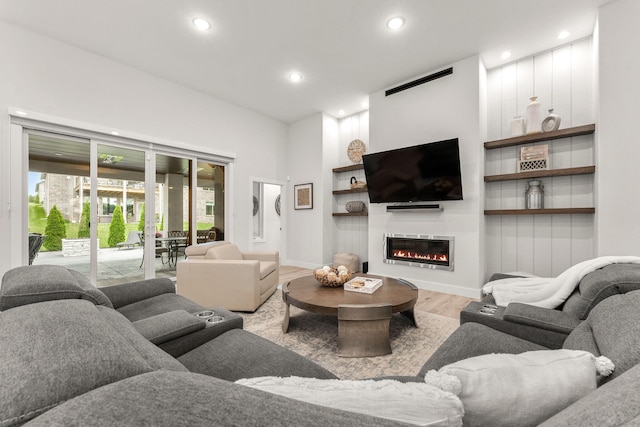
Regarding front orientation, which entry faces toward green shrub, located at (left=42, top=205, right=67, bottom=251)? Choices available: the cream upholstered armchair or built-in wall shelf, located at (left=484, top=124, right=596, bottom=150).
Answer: the built-in wall shelf

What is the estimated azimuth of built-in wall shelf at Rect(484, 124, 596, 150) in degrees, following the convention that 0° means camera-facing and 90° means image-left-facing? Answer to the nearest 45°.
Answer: approximately 45°

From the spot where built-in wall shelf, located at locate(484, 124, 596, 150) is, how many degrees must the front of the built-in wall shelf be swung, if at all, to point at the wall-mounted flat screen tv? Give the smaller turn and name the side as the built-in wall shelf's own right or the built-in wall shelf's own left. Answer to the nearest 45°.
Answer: approximately 45° to the built-in wall shelf's own right

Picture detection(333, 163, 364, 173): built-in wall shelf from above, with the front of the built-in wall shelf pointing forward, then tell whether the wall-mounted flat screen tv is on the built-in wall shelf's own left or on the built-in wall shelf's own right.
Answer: on the built-in wall shelf's own left

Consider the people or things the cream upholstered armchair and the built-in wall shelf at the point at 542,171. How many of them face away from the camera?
0

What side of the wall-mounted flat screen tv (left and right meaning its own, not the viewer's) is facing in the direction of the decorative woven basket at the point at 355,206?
right

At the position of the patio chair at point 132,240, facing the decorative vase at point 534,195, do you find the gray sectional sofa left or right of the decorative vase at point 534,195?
right

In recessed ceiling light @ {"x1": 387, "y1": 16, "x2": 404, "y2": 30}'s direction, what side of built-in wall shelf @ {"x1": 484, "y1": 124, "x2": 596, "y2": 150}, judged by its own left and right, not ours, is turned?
front

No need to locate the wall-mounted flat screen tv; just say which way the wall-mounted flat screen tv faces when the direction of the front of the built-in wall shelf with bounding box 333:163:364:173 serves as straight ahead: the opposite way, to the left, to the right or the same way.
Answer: the same way

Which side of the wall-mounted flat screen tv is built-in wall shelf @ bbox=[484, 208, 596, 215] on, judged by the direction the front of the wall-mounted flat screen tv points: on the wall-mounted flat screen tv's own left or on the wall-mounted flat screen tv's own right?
on the wall-mounted flat screen tv's own left

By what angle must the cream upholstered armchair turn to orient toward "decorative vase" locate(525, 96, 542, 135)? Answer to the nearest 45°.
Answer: approximately 45° to its left

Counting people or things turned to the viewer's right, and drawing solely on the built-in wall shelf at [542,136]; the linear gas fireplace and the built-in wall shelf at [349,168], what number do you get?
0

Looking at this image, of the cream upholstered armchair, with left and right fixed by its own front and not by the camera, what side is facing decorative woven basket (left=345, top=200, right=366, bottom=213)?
left

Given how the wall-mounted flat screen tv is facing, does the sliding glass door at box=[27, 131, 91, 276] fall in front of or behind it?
in front

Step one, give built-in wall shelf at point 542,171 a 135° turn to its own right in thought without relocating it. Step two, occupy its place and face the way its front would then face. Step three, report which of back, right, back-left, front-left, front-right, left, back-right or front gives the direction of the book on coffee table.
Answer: back-left

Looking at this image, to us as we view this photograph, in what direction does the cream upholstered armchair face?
facing the viewer and to the right of the viewer

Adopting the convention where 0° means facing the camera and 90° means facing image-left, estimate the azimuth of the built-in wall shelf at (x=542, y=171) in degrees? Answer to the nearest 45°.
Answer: approximately 45°

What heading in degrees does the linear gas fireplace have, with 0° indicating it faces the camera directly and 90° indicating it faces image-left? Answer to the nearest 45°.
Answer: approximately 45°

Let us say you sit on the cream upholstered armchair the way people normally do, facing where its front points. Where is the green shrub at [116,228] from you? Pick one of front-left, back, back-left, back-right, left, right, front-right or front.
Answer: back
